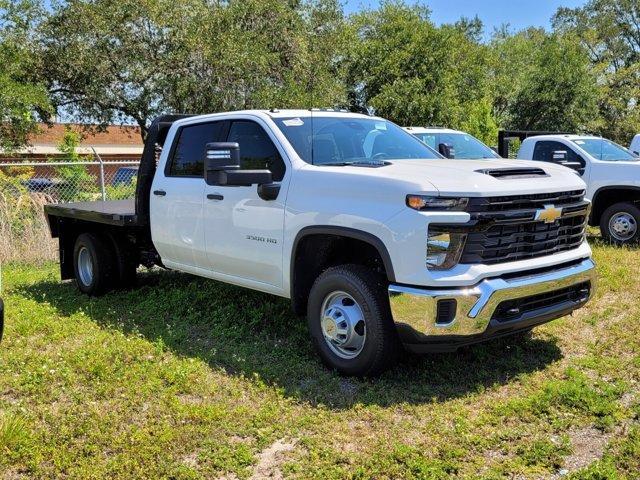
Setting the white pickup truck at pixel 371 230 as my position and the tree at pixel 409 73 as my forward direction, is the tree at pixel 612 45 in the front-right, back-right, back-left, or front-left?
front-right

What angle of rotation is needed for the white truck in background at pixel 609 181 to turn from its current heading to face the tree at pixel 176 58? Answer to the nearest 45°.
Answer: approximately 180°

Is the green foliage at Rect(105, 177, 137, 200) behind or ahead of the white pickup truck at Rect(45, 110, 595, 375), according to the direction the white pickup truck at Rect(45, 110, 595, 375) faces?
behind

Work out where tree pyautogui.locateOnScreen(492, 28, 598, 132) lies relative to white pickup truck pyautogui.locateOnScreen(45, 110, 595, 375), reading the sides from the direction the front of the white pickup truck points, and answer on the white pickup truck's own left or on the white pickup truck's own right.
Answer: on the white pickup truck's own left

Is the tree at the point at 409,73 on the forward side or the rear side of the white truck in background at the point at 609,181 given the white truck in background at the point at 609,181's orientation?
on the rear side

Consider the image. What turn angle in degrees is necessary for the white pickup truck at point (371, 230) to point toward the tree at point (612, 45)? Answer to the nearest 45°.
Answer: approximately 90° to its left

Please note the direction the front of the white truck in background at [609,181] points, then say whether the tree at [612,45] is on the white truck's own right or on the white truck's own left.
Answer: on the white truck's own left

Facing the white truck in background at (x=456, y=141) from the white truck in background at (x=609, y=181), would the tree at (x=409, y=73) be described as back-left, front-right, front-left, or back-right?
front-right

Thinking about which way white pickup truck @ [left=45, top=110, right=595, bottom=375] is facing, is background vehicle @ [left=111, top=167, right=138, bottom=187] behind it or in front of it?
behind

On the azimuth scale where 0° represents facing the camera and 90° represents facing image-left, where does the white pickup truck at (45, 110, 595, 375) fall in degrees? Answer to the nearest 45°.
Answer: approximately 315°

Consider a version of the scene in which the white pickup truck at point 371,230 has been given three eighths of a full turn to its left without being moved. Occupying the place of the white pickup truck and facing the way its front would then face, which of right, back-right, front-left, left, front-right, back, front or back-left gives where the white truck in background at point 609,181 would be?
front-right

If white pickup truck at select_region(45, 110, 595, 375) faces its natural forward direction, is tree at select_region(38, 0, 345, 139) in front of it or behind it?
behind

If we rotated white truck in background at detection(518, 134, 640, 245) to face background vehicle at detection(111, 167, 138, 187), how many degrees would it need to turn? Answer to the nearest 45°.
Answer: approximately 135° to its right

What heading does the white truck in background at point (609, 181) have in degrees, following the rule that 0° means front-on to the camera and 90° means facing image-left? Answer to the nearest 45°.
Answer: approximately 315°

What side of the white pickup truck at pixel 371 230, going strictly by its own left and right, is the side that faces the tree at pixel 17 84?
back

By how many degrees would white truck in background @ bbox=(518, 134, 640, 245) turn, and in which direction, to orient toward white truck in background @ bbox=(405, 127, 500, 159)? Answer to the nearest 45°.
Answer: approximately 135° to its right
